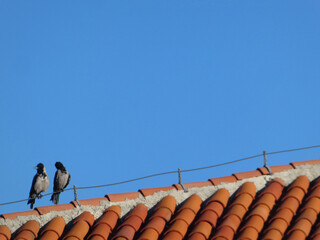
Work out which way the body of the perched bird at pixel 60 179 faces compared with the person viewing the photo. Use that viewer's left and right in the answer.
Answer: facing the viewer and to the right of the viewer

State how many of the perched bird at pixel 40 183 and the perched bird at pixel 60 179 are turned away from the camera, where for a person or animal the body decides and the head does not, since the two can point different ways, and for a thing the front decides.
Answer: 0

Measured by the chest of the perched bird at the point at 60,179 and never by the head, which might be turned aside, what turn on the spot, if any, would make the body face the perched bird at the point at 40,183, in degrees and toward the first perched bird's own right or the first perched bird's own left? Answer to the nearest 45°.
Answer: approximately 135° to the first perched bird's own right
